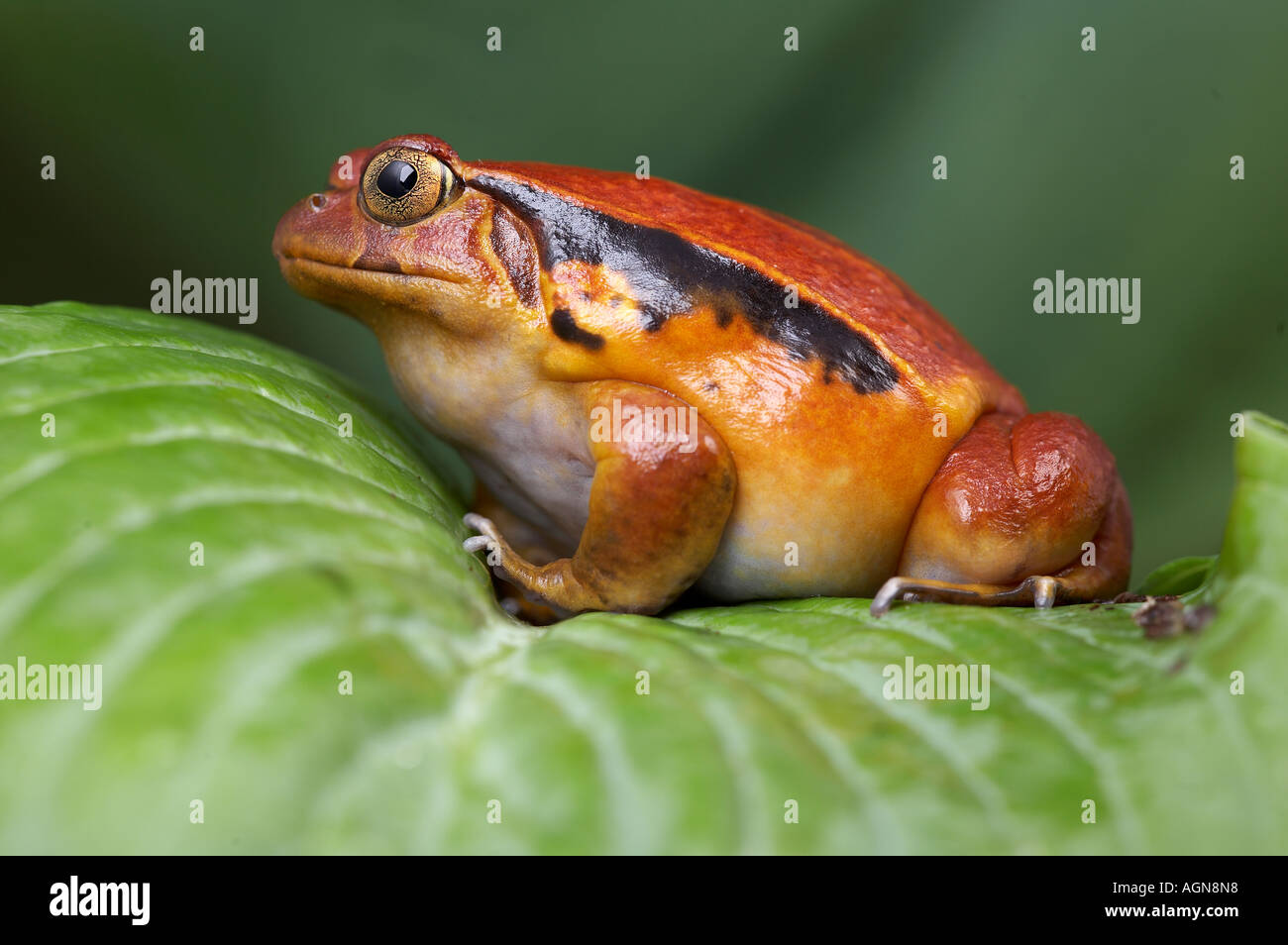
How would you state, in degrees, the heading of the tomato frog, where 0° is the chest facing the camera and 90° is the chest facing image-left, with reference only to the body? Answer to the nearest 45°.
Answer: approximately 90°
